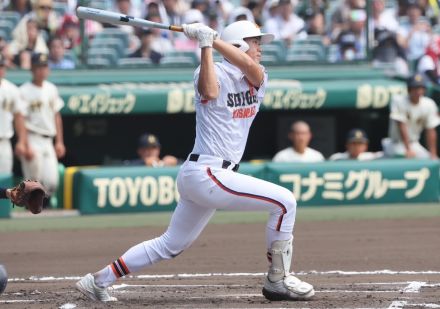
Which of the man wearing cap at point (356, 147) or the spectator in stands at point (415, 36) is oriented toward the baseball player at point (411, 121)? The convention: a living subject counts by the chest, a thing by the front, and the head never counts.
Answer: the spectator in stands

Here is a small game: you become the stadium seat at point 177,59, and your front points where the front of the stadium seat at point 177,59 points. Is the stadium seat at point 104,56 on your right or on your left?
on your right

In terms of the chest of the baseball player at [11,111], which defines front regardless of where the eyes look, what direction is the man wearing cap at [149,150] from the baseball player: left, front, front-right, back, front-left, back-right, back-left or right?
left

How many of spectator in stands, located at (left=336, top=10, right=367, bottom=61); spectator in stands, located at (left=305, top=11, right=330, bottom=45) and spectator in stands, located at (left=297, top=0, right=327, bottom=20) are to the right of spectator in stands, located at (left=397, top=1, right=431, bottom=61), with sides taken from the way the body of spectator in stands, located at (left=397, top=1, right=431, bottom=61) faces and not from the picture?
3

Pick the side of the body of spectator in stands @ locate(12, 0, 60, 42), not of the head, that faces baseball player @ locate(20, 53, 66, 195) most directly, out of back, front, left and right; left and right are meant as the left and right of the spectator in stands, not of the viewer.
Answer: front

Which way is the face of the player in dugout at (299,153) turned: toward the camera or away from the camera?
toward the camera

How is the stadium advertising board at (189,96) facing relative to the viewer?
toward the camera

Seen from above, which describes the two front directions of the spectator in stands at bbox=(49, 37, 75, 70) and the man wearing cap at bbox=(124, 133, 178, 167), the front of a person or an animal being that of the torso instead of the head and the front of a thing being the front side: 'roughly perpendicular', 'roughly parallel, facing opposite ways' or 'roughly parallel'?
roughly parallel

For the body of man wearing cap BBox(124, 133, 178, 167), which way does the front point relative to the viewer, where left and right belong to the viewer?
facing the viewer

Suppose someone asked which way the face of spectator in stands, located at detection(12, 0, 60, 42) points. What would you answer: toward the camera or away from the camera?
toward the camera
